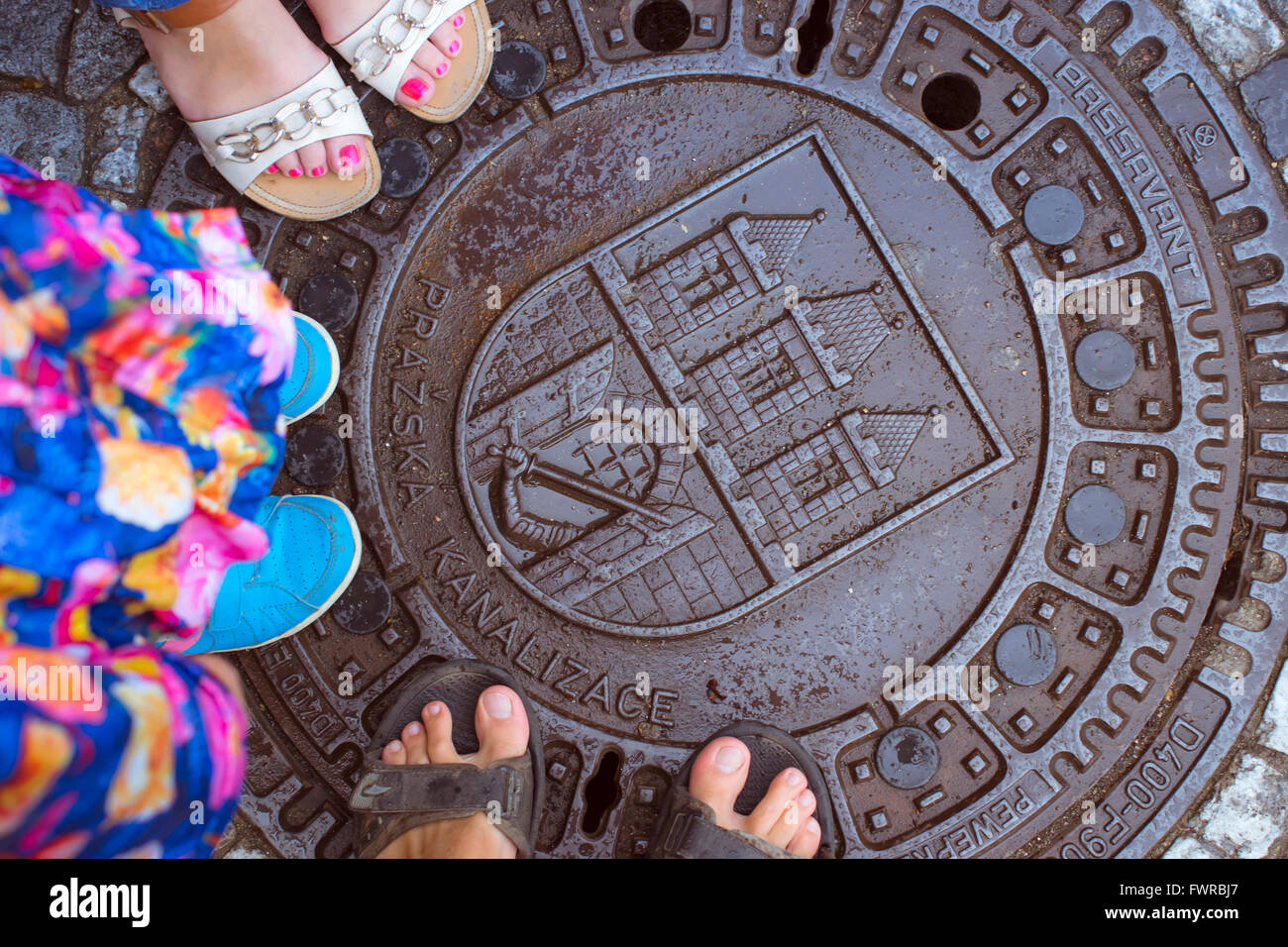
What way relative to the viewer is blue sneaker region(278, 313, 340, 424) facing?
to the viewer's right

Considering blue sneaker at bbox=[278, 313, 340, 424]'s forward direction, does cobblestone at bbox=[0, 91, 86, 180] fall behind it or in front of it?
behind
